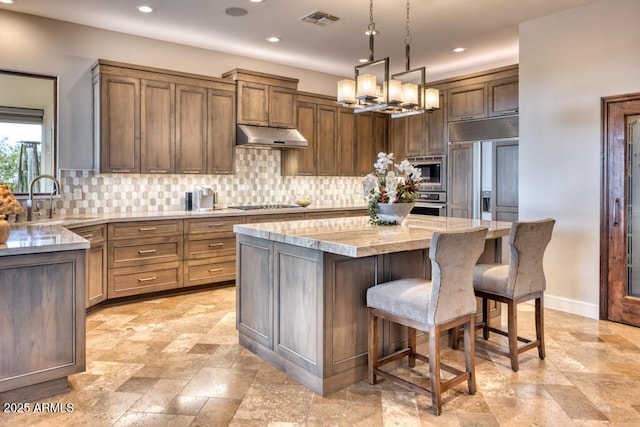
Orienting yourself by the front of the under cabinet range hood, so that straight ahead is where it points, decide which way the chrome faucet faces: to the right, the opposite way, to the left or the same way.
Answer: to the left

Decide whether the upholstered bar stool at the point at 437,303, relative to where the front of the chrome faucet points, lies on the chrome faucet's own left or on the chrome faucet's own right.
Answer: on the chrome faucet's own right

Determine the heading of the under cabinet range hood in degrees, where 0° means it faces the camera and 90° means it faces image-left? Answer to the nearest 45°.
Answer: approximately 315°

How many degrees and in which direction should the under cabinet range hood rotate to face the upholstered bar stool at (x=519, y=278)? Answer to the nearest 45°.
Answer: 0° — it already faces it

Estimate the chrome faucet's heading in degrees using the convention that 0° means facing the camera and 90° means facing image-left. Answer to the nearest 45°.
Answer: approximately 270°
